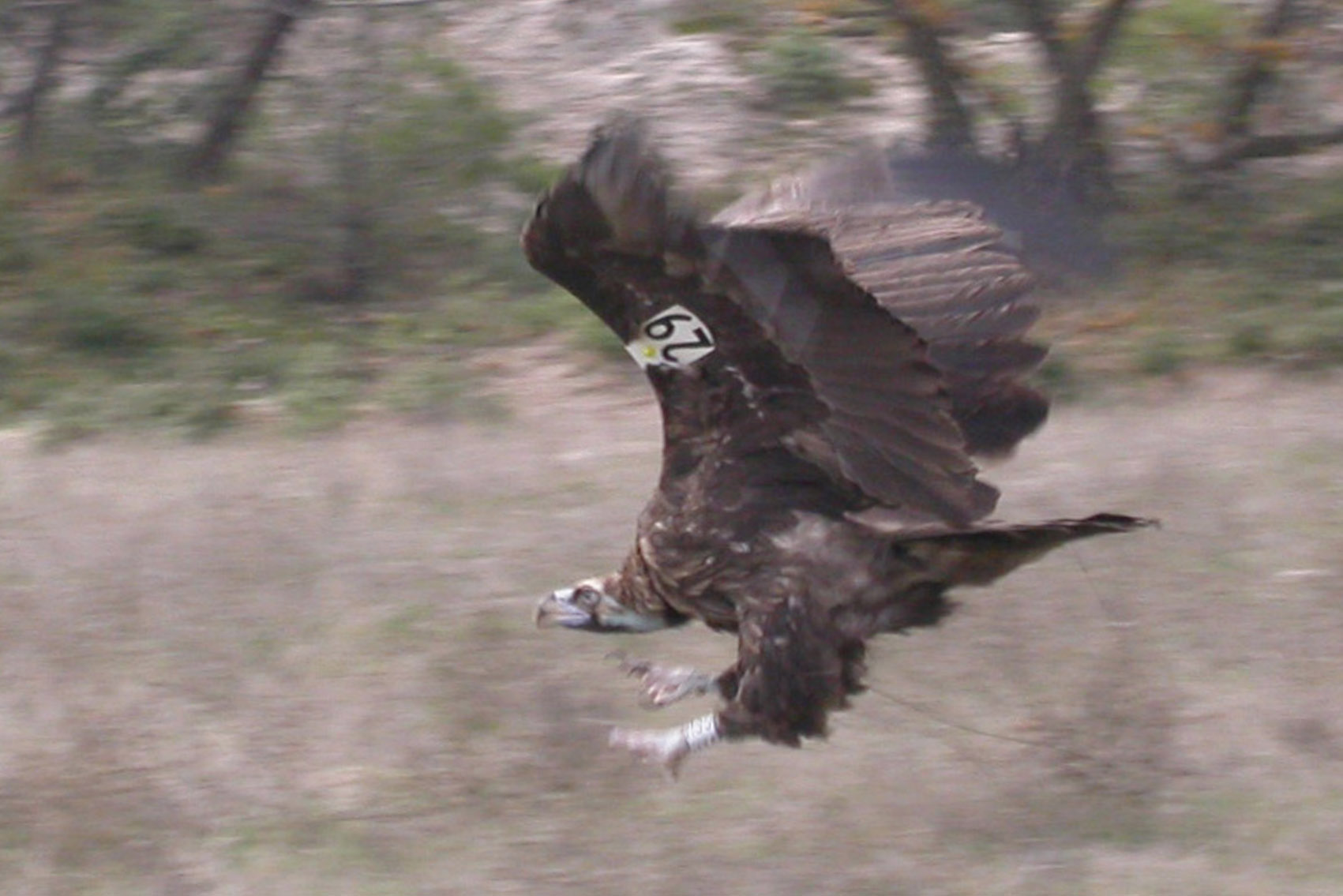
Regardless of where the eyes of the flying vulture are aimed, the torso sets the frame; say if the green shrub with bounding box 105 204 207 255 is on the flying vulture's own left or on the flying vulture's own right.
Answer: on the flying vulture's own right

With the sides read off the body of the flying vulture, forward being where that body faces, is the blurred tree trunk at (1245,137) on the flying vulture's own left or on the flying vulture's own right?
on the flying vulture's own right

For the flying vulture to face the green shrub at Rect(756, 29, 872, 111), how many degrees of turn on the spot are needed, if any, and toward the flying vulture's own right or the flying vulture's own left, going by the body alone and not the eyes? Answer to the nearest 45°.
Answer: approximately 90° to the flying vulture's own right

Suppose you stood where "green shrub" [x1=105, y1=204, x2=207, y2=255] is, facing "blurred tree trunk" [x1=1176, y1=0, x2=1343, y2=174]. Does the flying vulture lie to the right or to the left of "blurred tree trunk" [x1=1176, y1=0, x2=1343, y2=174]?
right

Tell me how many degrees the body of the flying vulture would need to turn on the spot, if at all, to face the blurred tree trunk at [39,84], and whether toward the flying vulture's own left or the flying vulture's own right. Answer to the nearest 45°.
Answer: approximately 45° to the flying vulture's own right

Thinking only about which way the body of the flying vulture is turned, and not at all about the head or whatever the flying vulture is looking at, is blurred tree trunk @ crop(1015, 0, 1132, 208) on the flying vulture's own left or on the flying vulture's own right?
on the flying vulture's own right

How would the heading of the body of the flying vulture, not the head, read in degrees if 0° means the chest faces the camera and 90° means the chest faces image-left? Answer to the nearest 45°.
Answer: approximately 90°

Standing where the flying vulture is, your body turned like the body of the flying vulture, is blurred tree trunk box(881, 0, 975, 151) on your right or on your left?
on your right

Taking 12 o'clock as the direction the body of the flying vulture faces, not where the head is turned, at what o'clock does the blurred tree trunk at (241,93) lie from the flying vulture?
The blurred tree trunk is roughly at 2 o'clock from the flying vulture.
